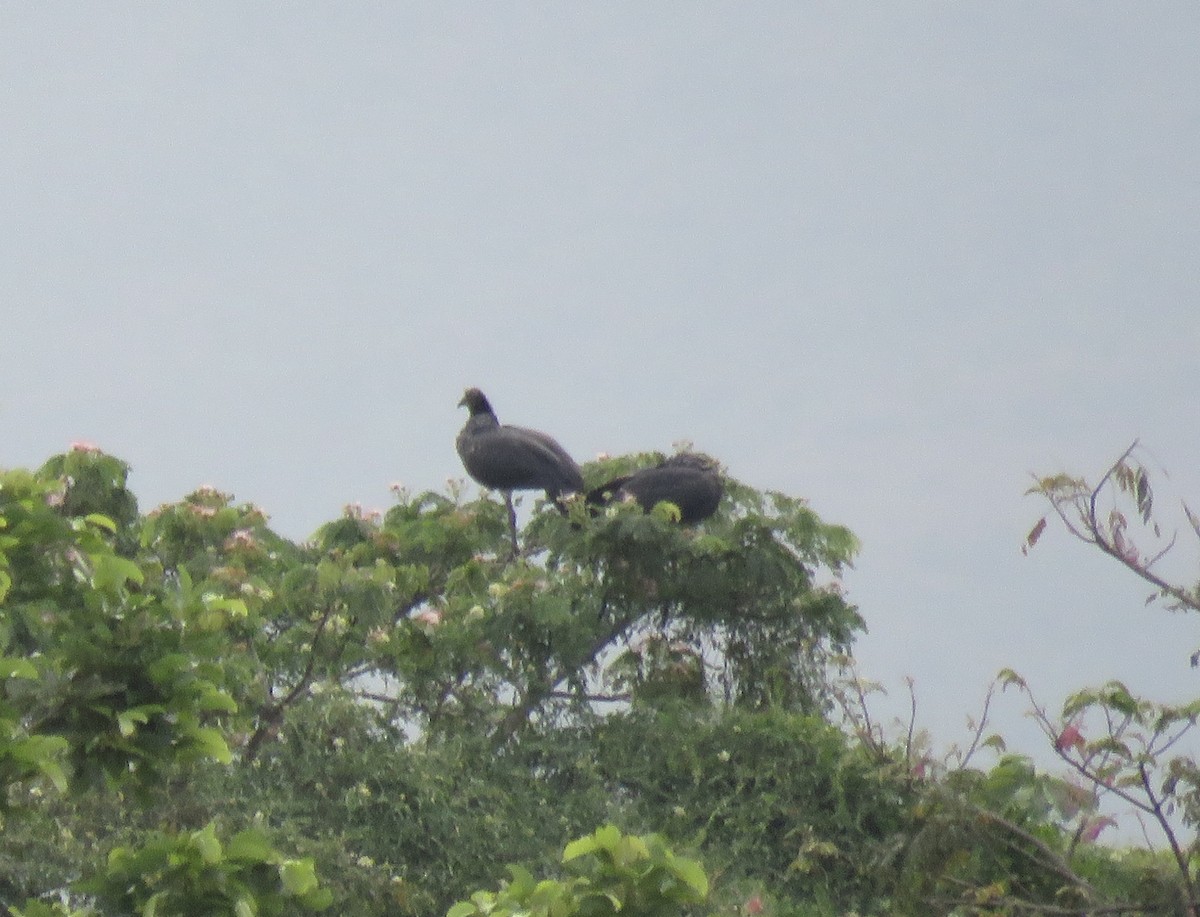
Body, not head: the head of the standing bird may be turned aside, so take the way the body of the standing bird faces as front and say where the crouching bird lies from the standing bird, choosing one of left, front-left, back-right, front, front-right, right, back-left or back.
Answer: back-left

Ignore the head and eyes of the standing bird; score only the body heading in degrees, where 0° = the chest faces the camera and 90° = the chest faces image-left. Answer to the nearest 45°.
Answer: approximately 90°
